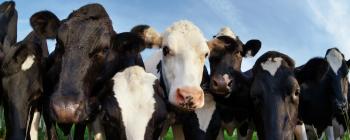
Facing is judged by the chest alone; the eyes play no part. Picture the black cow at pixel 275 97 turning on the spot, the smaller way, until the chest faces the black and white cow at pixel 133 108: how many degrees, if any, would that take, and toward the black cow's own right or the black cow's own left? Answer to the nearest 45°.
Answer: approximately 45° to the black cow's own right

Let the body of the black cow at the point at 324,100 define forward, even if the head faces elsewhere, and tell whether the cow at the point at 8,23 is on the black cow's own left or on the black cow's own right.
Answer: on the black cow's own right

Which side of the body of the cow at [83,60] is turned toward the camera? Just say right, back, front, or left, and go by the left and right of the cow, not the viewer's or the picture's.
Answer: front

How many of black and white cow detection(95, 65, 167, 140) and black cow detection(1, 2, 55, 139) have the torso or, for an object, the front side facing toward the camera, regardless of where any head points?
2

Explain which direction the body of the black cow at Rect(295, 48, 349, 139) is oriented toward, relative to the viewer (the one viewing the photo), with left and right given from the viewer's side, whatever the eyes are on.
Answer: facing the viewer and to the right of the viewer

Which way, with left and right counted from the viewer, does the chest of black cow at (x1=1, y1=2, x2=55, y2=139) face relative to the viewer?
facing the viewer

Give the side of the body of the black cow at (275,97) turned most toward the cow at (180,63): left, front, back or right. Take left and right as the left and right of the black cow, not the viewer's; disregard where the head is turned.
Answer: right
